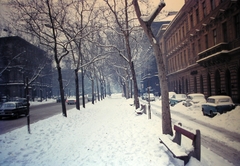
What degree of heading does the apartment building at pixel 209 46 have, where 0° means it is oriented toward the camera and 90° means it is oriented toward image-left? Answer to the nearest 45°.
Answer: approximately 45°

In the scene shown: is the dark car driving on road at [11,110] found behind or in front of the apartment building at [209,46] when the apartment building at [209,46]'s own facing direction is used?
in front
